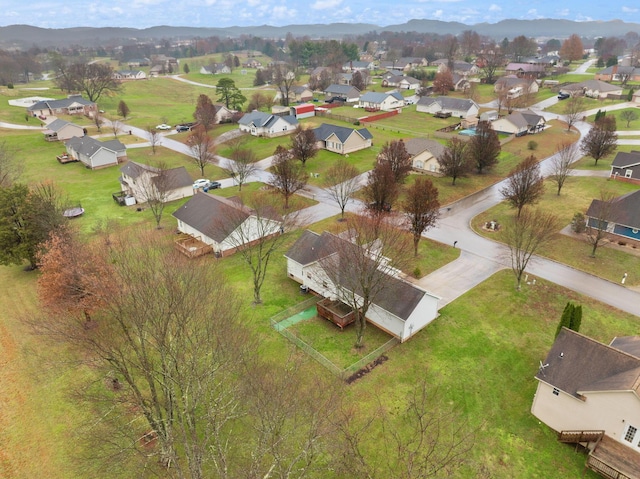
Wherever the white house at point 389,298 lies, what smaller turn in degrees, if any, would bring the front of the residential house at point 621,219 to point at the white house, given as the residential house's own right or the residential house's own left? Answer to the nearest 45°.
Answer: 0° — it already faces it

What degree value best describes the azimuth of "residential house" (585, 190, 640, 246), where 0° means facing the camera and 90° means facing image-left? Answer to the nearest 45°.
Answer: approximately 45°

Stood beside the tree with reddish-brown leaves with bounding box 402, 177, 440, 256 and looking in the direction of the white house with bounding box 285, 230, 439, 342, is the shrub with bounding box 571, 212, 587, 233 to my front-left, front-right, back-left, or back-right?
back-left

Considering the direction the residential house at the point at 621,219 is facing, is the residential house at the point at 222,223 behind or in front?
in front

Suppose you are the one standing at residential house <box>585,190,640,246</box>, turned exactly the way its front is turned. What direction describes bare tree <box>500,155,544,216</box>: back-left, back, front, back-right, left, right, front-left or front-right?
front-right

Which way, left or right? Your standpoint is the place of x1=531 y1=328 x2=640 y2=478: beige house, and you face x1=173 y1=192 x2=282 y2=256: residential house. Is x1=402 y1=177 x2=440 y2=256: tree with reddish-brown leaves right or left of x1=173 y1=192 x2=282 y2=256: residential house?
right

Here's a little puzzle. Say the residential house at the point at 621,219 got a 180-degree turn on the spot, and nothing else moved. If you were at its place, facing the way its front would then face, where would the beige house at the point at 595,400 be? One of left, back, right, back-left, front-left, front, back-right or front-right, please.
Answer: back-right

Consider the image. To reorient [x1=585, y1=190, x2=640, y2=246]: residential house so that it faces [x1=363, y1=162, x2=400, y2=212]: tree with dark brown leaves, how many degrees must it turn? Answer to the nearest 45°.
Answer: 0° — it already faces it

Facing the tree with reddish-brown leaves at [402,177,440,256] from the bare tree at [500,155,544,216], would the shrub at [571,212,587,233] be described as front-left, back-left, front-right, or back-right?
back-left

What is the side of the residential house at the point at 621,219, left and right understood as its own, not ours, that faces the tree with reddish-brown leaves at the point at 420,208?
front
